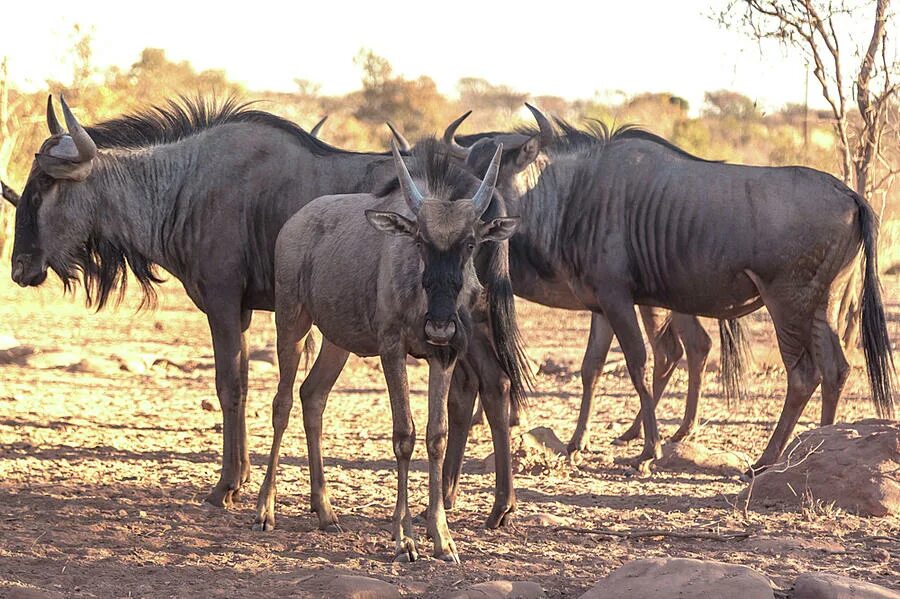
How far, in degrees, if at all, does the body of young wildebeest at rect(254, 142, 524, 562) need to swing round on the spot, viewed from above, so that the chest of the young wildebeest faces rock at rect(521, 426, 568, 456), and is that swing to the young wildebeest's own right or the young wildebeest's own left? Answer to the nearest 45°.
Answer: approximately 90° to the young wildebeest's own left

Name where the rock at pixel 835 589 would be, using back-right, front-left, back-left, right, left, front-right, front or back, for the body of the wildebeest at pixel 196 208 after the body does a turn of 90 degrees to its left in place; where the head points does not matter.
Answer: front-left

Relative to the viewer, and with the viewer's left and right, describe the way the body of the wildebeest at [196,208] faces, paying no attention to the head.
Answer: facing to the left of the viewer

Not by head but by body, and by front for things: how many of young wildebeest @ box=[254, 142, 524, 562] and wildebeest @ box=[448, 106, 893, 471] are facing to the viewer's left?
1

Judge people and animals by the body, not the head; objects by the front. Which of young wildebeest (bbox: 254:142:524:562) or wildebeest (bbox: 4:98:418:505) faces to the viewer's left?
the wildebeest

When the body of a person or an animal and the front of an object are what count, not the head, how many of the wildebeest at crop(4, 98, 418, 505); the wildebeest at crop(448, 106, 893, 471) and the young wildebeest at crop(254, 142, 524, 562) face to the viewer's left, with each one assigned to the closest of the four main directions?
2

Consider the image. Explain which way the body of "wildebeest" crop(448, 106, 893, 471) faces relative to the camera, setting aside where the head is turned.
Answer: to the viewer's left

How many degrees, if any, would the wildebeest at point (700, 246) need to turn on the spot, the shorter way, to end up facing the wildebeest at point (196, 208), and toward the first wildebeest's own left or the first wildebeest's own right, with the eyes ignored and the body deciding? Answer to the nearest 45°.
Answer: approximately 45° to the first wildebeest's own left

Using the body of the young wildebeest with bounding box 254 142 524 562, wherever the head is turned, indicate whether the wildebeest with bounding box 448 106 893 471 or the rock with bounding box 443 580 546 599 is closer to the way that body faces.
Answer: the rock

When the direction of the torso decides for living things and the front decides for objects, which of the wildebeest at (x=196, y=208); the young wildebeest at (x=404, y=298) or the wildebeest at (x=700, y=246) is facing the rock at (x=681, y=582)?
the young wildebeest

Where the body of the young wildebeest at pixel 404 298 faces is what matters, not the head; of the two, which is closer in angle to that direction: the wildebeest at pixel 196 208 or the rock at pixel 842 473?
the rock

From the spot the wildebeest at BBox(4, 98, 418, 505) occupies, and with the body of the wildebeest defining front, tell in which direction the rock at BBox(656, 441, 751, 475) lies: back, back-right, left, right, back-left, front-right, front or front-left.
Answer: back

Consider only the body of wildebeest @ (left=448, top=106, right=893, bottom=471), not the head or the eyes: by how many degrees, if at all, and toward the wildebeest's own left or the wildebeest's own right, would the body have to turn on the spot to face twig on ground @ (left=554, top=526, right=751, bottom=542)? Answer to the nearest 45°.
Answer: approximately 90° to the wildebeest's own left

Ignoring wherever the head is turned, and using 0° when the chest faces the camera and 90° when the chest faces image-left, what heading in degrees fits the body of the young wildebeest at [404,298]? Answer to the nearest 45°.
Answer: approximately 315°

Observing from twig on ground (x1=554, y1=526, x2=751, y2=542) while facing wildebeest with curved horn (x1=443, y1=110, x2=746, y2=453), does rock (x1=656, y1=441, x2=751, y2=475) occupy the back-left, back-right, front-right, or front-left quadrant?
front-right
